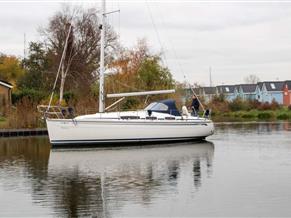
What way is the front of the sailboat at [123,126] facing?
to the viewer's left
